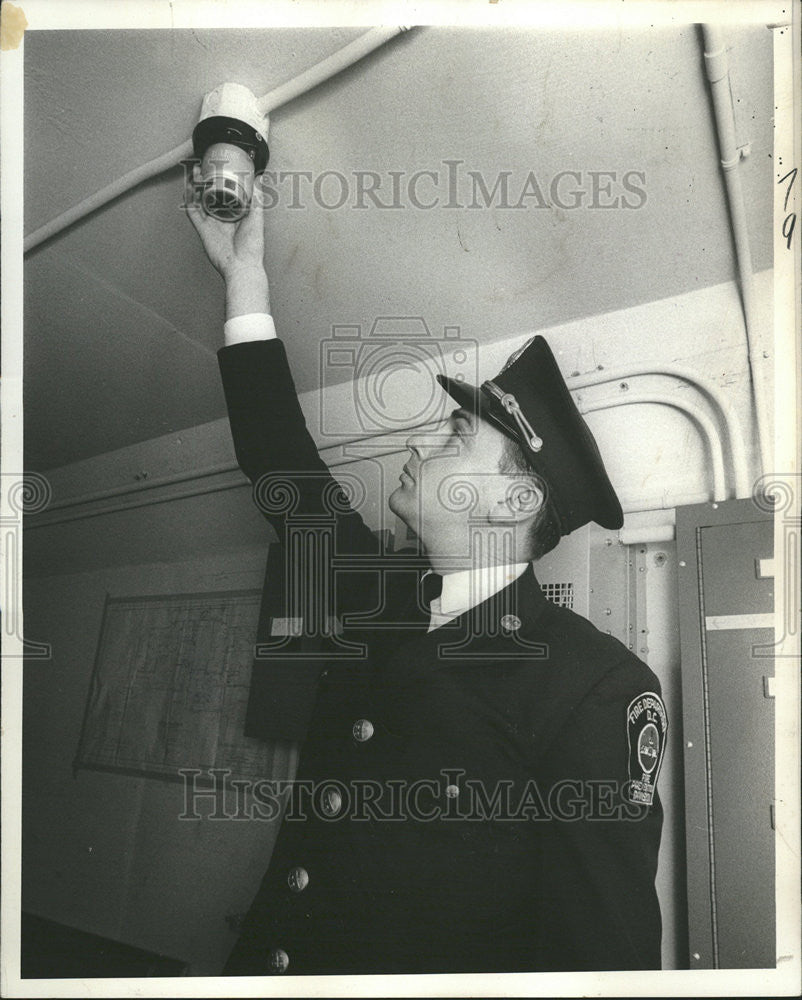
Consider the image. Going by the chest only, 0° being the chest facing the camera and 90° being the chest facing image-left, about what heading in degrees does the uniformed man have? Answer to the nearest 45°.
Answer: approximately 45°

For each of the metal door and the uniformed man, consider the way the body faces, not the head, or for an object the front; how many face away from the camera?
0

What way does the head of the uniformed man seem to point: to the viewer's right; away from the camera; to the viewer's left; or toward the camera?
to the viewer's left

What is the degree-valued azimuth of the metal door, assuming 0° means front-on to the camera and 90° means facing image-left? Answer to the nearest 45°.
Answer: approximately 0°
